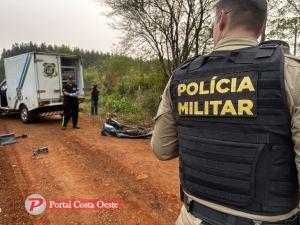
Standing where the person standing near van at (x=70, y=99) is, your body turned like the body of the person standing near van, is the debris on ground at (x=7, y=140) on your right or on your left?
on your right

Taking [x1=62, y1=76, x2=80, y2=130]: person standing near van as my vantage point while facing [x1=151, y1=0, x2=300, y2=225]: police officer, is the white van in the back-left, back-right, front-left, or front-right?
back-right

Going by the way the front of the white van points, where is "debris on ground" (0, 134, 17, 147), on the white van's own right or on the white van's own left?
on the white van's own left

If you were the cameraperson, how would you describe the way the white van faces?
facing away from the viewer and to the left of the viewer

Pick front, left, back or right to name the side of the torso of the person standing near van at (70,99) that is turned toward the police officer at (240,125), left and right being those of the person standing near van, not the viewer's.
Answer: front

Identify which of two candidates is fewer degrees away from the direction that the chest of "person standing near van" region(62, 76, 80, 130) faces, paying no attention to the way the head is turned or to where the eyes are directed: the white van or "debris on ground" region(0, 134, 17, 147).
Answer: the debris on ground

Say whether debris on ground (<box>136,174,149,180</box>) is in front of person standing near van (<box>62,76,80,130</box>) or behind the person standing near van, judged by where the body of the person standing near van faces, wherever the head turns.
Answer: in front

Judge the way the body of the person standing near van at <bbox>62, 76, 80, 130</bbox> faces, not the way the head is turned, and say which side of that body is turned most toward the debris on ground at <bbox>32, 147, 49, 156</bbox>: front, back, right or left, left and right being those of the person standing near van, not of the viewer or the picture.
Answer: front

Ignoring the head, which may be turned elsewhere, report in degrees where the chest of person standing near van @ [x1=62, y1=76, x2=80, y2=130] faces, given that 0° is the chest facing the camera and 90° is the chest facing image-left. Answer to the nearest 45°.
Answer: approximately 0°

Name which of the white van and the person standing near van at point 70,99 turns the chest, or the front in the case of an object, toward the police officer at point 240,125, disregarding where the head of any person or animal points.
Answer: the person standing near van

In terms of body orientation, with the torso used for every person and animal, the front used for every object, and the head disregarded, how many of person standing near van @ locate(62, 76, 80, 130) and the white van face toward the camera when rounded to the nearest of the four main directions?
1
